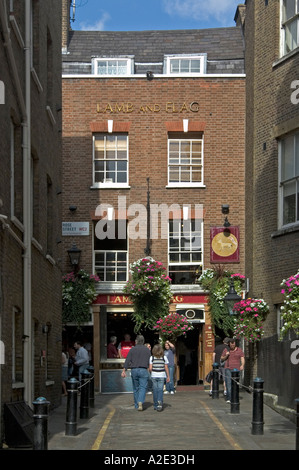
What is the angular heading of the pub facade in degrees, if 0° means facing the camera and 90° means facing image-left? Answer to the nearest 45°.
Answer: approximately 0°

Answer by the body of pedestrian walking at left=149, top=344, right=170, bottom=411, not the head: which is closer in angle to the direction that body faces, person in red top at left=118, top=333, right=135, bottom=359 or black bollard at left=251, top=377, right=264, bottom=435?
the person in red top

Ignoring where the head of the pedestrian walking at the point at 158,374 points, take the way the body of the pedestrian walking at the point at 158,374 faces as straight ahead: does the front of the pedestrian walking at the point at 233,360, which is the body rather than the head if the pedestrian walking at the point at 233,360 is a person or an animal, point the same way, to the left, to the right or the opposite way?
the opposite way

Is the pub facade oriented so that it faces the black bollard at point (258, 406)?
yes

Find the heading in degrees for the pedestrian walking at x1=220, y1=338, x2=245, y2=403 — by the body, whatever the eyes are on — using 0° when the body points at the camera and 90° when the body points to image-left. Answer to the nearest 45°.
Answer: approximately 0°

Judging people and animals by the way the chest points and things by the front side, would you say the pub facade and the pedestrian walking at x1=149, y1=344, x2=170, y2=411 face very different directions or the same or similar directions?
very different directions

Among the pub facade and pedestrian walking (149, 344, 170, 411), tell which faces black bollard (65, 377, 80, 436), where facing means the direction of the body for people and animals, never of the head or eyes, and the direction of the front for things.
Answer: the pub facade

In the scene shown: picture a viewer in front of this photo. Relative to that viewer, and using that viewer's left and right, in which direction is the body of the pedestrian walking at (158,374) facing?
facing away from the viewer

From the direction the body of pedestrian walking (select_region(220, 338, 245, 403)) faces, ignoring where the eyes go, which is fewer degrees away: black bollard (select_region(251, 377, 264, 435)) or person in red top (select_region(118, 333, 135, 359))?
the black bollard

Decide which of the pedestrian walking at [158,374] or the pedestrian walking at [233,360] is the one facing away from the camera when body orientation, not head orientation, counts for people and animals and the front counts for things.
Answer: the pedestrian walking at [158,374]

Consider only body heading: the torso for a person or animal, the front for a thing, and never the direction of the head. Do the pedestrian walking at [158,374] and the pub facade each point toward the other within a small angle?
yes
